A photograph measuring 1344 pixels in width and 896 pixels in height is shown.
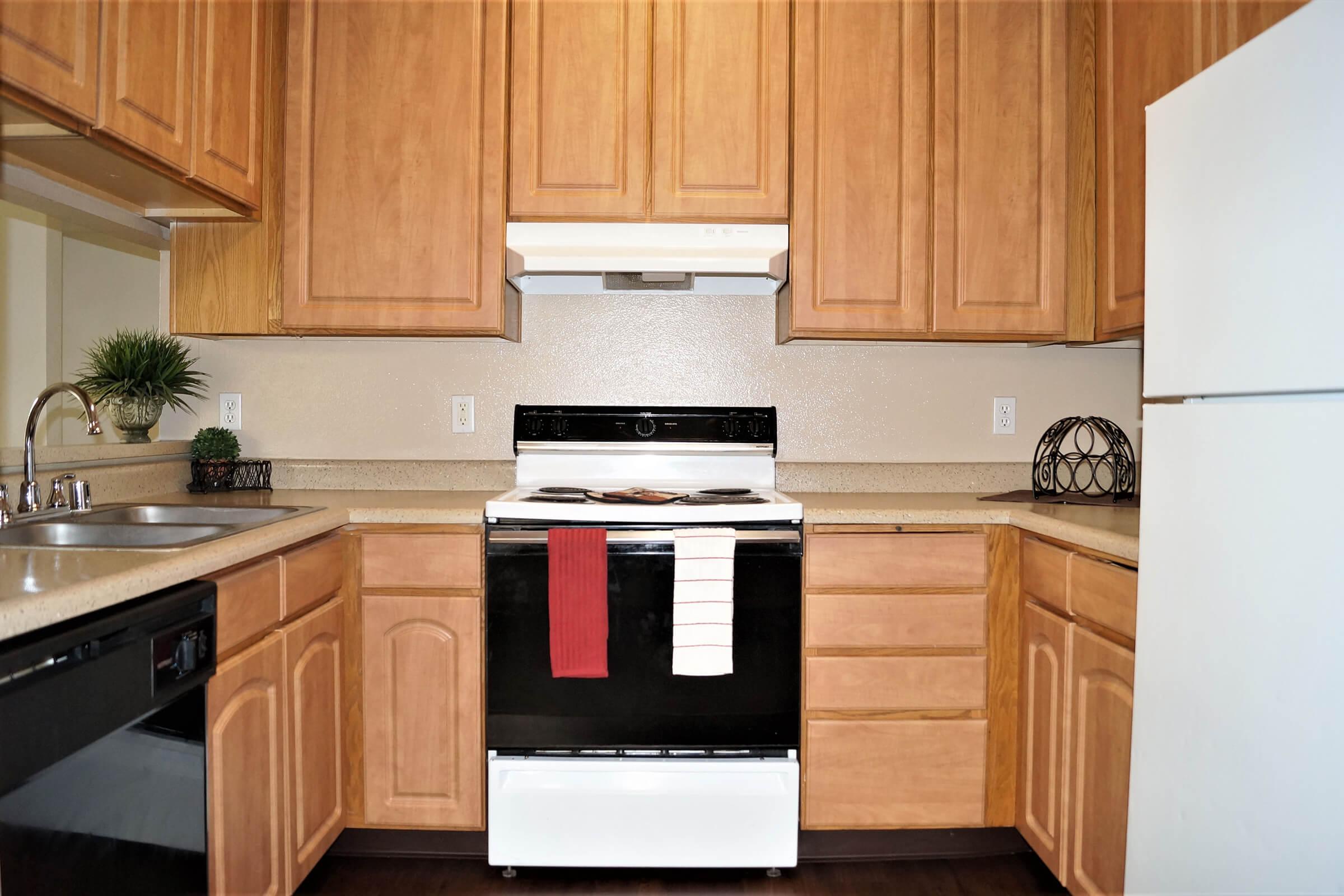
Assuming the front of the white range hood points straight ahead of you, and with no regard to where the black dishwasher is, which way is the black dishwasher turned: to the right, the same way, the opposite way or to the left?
to the left

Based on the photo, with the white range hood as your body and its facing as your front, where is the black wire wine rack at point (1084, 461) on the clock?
The black wire wine rack is roughly at 9 o'clock from the white range hood.

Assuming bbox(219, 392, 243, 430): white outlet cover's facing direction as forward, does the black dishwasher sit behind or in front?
in front

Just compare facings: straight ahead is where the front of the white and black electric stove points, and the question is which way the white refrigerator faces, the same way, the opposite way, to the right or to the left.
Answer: to the right

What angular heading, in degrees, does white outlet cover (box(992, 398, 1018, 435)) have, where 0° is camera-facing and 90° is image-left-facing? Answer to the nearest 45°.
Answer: approximately 0°

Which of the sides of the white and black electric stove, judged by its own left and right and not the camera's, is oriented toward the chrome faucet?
right

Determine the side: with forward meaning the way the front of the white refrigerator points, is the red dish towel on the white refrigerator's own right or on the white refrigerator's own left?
on the white refrigerator's own right

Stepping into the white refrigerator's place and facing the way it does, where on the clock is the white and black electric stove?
The white and black electric stove is roughly at 2 o'clock from the white refrigerator.

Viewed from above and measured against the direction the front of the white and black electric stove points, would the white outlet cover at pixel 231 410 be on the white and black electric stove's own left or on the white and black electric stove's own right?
on the white and black electric stove's own right

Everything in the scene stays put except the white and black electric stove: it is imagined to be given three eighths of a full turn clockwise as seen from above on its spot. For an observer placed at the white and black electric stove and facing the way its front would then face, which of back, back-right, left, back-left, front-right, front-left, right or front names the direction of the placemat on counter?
back-right
